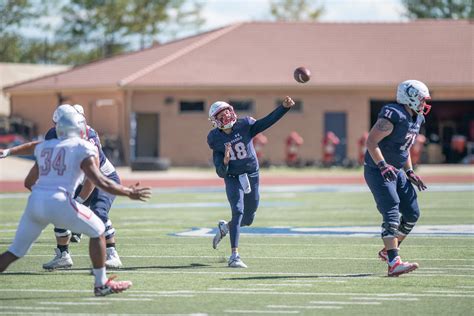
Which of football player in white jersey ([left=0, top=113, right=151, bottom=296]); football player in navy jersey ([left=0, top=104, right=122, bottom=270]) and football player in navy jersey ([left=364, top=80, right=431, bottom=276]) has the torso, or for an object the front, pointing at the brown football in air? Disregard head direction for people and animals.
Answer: the football player in white jersey

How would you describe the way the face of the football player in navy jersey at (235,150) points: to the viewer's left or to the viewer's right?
to the viewer's right

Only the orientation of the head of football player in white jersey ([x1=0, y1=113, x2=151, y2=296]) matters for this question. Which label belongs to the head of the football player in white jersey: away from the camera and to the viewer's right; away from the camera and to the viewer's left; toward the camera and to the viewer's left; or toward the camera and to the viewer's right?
away from the camera and to the viewer's right

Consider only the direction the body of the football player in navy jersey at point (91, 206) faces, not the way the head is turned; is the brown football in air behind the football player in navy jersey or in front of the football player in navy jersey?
behind

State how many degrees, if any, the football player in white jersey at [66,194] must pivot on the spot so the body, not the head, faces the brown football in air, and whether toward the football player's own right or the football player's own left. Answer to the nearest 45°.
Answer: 0° — they already face it

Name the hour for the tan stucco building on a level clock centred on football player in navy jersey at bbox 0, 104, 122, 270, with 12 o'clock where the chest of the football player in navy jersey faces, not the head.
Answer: The tan stucco building is roughly at 5 o'clock from the football player in navy jersey.

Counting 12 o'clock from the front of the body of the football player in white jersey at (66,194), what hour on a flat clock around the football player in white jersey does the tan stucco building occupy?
The tan stucco building is roughly at 11 o'clock from the football player in white jersey.
